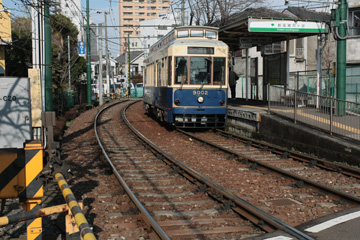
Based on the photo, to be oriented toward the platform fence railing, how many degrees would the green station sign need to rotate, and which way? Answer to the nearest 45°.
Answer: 0° — it already faces it

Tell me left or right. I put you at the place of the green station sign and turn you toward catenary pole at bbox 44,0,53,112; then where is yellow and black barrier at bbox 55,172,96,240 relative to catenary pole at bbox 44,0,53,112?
left

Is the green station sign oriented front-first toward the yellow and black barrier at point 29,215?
yes

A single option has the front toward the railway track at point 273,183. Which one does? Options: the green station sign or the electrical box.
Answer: the green station sign

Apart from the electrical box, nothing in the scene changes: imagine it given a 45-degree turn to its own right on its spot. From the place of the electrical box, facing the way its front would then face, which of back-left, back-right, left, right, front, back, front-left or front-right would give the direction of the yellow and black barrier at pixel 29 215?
front-left

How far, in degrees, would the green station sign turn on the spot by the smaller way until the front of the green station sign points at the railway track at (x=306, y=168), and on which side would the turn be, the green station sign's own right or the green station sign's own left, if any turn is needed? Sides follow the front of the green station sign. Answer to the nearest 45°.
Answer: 0° — it already faces it

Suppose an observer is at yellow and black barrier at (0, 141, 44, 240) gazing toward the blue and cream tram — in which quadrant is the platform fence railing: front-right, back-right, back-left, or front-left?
front-right

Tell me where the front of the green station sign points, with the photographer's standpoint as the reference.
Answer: facing the viewer

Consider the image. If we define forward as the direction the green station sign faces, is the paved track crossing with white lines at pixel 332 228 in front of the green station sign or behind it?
in front

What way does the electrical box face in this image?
toward the camera

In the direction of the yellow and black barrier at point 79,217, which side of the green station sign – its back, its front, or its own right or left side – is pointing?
front

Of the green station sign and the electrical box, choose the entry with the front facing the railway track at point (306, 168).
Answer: the green station sign

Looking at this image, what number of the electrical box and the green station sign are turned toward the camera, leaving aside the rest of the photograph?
2

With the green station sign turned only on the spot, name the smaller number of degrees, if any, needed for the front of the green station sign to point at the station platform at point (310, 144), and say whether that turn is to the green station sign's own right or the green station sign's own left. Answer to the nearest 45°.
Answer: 0° — it already faces it
